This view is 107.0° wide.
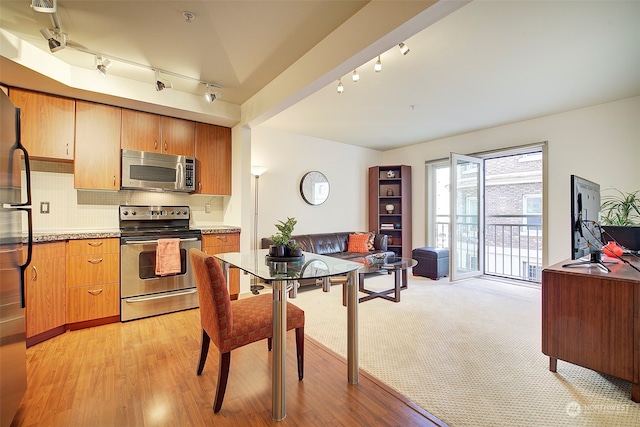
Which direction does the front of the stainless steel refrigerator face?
to the viewer's right

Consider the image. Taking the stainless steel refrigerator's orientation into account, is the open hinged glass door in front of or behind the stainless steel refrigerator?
in front

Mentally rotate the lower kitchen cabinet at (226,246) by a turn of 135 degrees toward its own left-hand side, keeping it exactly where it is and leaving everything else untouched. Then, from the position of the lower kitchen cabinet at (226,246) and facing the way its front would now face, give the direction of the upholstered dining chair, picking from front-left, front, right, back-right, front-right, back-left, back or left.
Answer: back-right

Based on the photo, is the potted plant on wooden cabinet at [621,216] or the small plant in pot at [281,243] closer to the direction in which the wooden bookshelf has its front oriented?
the small plant in pot

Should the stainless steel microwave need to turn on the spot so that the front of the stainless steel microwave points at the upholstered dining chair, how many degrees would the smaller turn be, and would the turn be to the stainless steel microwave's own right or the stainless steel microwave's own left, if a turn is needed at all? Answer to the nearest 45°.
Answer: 0° — it already faces it

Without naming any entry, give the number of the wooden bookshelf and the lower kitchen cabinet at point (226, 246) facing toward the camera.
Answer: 2

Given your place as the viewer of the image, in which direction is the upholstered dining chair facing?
facing away from the viewer and to the right of the viewer

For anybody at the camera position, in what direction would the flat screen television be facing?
facing away from the viewer and to the left of the viewer

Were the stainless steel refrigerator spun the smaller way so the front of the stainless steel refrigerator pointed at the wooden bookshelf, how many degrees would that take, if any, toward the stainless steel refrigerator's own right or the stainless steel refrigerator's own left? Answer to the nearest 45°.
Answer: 0° — it already faces it
